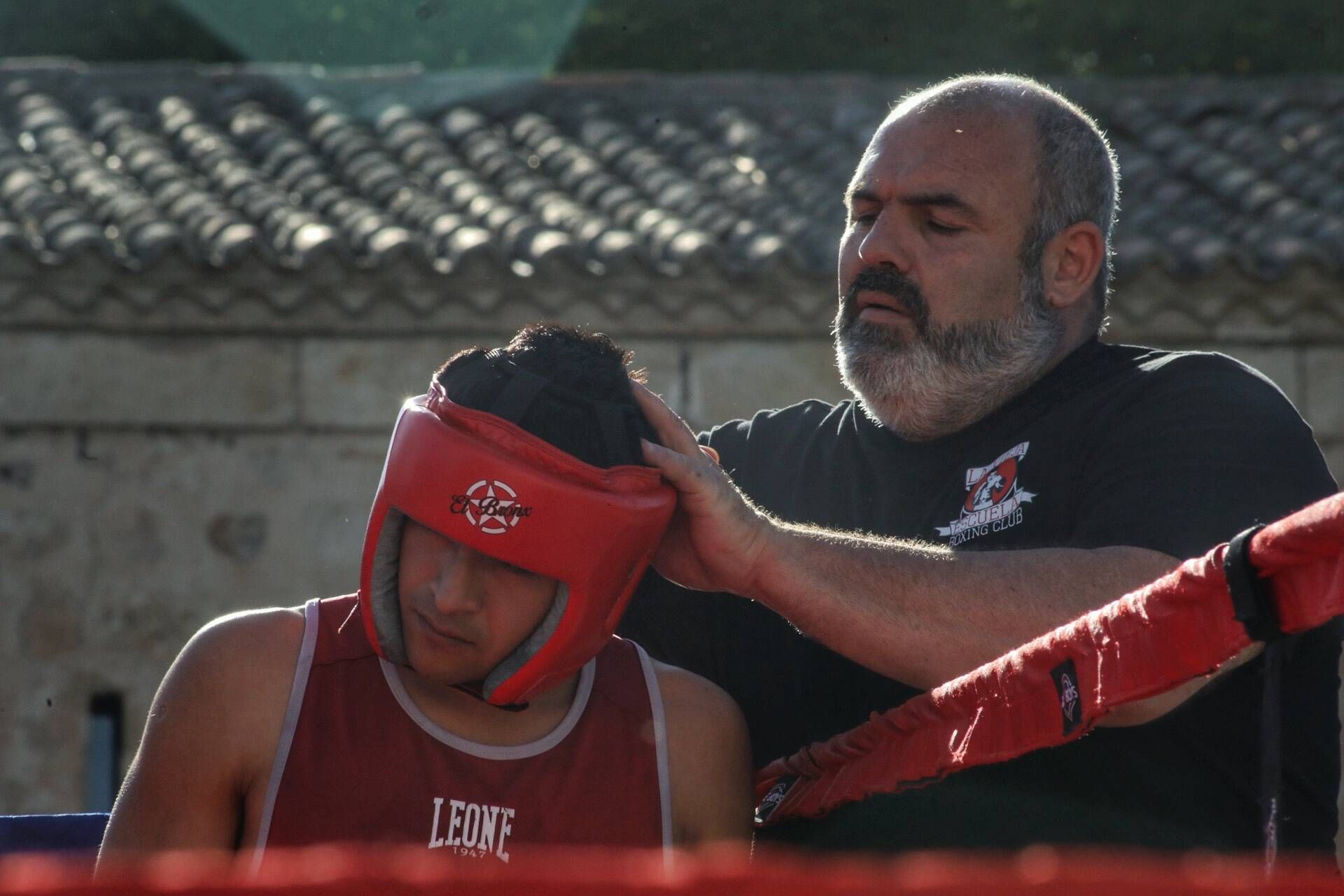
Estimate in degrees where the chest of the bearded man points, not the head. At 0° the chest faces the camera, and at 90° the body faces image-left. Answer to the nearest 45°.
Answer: approximately 45°

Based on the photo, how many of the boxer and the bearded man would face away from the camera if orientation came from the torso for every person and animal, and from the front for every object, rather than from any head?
0

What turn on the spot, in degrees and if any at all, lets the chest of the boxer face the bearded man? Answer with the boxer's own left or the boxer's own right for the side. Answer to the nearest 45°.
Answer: approximately 135° to the boxer's own left

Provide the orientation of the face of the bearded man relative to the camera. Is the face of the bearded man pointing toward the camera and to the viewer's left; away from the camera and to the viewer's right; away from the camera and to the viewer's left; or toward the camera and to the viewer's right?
toward the camera and to the viewer's left

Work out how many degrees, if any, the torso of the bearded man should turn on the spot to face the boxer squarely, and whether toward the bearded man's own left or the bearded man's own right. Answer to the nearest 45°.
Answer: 0° — they already face them

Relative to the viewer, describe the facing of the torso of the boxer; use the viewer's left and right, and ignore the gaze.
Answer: facing the viewer
